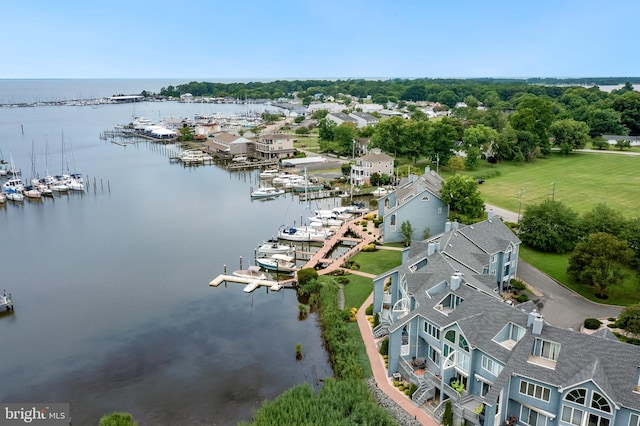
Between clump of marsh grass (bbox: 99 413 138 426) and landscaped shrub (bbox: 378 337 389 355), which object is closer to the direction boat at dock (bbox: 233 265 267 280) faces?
the clump of marsh grass

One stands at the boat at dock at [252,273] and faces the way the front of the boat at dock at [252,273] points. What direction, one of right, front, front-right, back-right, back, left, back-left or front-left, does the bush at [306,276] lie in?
back-left

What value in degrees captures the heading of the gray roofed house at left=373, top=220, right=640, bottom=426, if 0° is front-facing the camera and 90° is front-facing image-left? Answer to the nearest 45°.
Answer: approximately 45°

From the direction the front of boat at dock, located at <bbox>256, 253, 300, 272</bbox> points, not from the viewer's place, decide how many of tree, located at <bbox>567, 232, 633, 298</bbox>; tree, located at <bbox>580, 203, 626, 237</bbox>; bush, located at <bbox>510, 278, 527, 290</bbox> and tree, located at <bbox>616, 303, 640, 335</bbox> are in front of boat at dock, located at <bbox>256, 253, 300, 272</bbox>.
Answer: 0

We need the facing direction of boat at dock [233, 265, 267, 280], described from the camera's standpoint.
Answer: facing to the left of the viewer

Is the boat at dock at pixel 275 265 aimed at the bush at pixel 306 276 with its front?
no

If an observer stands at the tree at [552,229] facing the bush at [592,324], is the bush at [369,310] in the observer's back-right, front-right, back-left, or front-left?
front-right

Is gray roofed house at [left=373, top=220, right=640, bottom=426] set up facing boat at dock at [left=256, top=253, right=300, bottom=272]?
no

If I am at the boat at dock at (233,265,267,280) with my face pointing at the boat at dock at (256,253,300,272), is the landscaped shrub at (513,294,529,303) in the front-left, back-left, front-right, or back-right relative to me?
front-right

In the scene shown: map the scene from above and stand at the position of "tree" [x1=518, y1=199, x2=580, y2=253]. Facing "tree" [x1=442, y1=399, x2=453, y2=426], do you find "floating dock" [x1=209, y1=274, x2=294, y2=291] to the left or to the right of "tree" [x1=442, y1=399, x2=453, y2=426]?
right

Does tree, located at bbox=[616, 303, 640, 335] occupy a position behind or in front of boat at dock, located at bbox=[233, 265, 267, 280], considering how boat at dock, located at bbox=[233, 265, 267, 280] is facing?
behind

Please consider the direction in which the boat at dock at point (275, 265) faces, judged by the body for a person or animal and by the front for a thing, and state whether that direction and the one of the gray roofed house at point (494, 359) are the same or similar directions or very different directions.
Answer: same or similar directions

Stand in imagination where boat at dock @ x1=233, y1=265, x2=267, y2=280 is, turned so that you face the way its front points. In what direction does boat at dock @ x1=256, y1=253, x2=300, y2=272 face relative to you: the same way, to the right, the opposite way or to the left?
the same way

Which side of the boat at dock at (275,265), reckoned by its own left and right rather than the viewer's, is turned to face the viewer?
left

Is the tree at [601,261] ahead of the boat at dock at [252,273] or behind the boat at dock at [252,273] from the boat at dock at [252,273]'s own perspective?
behind

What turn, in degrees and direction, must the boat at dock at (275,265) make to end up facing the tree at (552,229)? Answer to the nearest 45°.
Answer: approximately 180°
